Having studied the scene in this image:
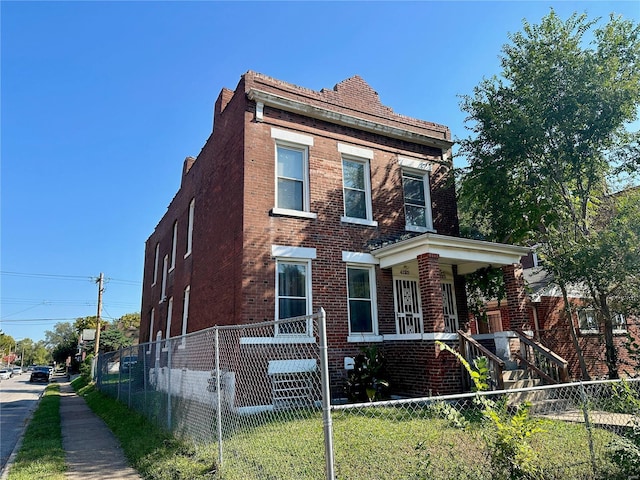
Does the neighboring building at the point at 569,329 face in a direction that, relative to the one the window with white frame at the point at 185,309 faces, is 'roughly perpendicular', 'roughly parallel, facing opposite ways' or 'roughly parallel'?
roughly perpendicular

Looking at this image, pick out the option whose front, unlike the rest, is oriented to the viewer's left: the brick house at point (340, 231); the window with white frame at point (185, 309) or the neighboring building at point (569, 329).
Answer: the window with white frame

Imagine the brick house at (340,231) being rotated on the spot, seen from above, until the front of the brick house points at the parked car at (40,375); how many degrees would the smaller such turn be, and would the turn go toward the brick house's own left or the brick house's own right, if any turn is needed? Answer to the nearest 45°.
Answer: approximately 180°

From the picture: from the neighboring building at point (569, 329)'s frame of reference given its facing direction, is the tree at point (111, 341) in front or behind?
behind

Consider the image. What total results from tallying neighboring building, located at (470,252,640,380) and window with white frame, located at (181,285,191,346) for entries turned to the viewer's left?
1

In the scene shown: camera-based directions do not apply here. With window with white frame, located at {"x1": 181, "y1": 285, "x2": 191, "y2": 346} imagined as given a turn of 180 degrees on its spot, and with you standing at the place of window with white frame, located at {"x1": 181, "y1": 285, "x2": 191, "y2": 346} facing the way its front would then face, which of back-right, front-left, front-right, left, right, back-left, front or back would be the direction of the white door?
front-right

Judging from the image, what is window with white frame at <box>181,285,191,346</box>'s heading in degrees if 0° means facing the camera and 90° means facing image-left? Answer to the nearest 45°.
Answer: approximately 90°

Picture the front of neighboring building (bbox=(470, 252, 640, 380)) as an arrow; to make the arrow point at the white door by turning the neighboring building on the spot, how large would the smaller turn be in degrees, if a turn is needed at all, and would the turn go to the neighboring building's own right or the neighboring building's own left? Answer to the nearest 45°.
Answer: approximately 90° to the neighboring building's own right

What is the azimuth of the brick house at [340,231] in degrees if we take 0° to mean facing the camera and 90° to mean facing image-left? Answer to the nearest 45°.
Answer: approximately 315°

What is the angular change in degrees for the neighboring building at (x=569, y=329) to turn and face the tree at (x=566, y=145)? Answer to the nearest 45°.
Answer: approximately 45° to its right

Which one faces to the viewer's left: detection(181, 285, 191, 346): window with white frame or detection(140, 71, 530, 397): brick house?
the window with white frame

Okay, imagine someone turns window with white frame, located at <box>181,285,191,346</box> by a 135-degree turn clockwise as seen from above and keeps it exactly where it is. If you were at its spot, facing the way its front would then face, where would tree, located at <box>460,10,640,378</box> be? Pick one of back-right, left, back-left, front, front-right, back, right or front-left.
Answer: right

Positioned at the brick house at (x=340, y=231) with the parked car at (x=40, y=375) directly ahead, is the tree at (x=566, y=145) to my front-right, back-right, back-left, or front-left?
back-right

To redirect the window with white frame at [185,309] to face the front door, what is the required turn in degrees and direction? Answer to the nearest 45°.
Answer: approximately 135° to its left

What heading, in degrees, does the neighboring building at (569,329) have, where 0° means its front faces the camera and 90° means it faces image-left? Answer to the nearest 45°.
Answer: approximately 315°

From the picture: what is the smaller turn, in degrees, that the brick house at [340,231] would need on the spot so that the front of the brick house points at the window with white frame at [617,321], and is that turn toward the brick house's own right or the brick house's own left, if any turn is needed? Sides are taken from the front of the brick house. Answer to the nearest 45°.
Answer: approximately 45° to the brick house's own left
